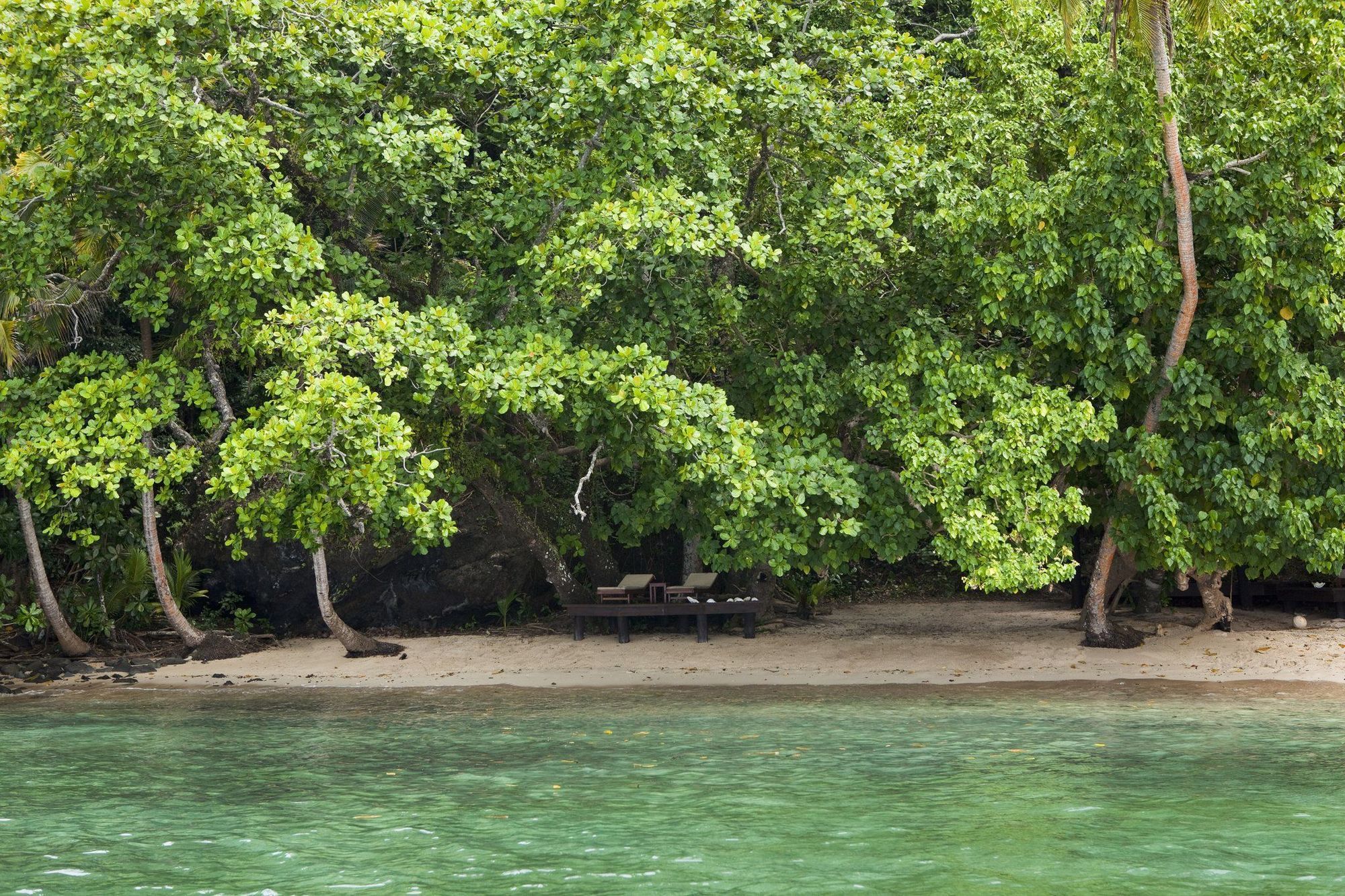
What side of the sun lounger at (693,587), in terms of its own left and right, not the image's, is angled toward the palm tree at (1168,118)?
left

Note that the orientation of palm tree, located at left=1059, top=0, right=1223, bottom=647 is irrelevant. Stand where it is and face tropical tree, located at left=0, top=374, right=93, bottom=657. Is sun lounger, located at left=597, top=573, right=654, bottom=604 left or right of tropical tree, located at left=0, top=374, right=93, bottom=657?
right

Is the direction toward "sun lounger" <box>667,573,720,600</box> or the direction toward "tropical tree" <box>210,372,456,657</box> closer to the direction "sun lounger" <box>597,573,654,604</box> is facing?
the tropical tree

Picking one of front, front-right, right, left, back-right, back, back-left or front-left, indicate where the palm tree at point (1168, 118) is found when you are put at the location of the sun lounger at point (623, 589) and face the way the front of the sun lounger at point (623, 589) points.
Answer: left

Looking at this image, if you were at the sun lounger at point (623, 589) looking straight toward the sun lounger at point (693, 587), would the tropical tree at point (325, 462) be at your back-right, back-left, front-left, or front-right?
back-right

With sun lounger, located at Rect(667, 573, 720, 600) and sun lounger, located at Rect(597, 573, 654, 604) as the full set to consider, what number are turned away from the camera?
0

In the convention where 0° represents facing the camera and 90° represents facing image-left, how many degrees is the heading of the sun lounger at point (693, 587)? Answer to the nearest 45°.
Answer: approximately 45°

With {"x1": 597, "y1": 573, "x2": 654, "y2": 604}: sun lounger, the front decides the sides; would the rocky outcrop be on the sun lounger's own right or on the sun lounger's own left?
on the sun lounger's own right

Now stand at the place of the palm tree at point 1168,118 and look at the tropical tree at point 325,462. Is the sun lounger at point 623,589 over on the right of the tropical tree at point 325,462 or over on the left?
right
